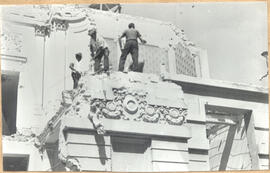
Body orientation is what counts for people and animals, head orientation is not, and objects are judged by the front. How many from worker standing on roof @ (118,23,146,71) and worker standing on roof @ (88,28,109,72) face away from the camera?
1

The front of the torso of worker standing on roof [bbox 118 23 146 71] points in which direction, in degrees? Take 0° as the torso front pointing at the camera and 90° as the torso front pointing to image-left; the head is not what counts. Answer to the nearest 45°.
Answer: approximately 180°

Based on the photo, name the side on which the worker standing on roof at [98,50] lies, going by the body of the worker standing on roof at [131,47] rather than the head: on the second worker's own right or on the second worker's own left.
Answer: on the second worker's own left
